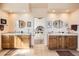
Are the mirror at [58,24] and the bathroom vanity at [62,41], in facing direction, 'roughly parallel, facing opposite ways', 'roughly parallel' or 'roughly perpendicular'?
roughly parallel

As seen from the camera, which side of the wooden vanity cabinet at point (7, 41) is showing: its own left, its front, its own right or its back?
front

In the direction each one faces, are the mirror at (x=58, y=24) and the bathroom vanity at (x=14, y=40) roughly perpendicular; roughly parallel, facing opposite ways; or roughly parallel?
roughly parallel

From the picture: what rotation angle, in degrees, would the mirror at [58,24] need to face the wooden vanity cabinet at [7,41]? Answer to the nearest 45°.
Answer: approximately 90° to its right

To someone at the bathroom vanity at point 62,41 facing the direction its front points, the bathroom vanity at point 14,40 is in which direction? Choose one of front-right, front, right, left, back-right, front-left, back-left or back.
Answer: right

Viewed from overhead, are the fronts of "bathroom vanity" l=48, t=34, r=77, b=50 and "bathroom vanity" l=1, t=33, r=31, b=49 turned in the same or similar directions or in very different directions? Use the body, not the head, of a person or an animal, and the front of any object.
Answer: same or similar directions

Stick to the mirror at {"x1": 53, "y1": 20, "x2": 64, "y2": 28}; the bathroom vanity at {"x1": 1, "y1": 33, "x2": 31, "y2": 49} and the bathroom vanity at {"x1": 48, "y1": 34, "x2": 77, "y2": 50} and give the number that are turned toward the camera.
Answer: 3

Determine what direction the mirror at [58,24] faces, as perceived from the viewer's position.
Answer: facing the viewer

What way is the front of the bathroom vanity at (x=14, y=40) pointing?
toward the camera

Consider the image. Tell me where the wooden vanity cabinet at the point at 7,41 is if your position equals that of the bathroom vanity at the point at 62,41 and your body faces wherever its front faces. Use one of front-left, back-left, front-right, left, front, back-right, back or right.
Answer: right
